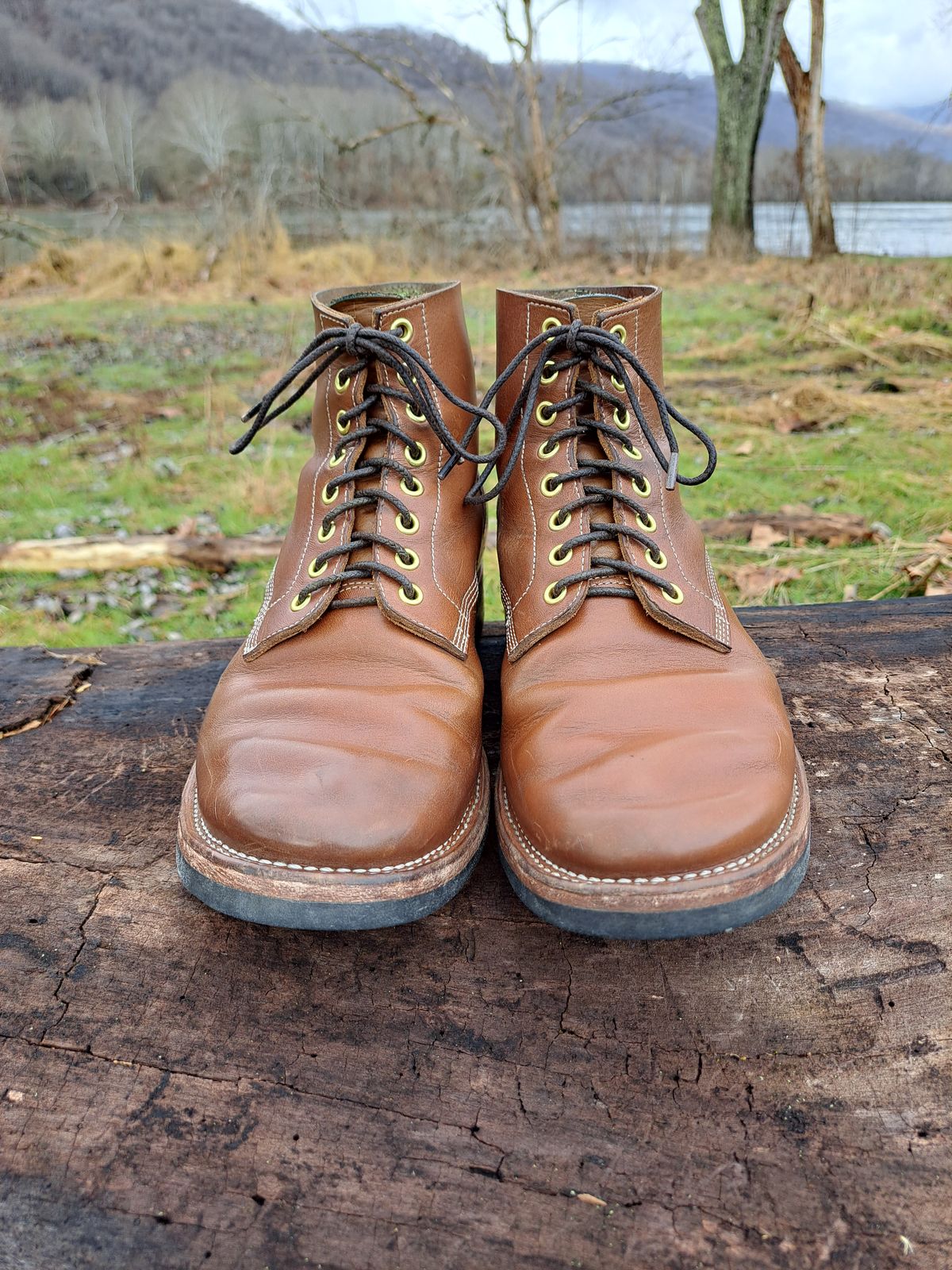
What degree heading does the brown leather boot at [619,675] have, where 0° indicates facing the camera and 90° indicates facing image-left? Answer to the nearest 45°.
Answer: approximately 0°

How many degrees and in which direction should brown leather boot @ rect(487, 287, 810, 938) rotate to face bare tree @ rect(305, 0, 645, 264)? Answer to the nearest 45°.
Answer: approximately 180°

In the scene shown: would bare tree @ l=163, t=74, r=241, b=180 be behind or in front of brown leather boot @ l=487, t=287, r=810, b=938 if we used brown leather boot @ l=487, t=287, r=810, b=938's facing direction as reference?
behind

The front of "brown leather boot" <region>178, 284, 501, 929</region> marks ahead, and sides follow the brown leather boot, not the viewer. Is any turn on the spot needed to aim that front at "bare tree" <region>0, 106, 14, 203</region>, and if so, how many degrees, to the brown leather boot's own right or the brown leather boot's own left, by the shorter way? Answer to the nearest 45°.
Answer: approximately 180°

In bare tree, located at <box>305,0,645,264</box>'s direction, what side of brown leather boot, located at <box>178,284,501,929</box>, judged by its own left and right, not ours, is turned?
back

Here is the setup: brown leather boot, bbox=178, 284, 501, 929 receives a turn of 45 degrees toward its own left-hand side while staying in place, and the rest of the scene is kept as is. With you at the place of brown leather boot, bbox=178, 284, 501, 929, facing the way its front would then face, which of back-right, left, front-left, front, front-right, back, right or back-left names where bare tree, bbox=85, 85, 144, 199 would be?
back-left

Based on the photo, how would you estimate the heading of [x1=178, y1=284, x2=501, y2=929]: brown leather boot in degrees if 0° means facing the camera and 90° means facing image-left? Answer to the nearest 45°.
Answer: approximately 0°

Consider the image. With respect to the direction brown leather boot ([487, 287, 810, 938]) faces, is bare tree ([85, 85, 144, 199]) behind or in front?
behind
